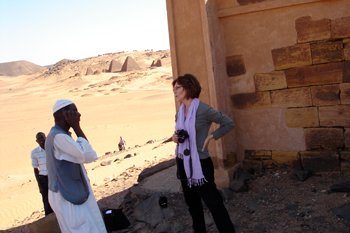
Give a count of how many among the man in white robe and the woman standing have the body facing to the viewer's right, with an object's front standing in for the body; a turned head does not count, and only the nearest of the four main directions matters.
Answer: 1

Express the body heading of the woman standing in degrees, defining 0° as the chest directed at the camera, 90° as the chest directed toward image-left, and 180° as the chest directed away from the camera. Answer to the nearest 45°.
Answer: approximately 45°

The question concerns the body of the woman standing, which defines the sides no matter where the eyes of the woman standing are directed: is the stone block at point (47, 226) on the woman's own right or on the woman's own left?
on the woman's own right

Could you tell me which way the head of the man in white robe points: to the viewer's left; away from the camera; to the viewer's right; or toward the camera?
to the viewer's right

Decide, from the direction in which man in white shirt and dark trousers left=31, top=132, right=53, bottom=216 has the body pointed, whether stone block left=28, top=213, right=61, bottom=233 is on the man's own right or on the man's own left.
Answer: on the man's own right

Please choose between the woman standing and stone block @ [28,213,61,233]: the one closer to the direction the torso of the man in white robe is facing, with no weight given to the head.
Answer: the woman standing

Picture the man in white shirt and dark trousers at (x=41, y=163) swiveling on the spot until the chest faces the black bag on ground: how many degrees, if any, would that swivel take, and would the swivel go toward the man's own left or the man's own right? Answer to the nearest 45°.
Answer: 0° — they already face it

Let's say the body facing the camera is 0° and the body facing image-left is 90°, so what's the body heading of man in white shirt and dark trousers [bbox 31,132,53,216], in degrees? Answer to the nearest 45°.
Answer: approximately 315°

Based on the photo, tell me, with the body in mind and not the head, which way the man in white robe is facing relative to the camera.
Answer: to the viewer's right

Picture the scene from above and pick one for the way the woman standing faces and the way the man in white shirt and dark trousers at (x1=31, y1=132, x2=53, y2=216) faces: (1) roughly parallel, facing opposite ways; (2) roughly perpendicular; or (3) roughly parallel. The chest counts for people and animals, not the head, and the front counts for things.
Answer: roughly perpendicular
